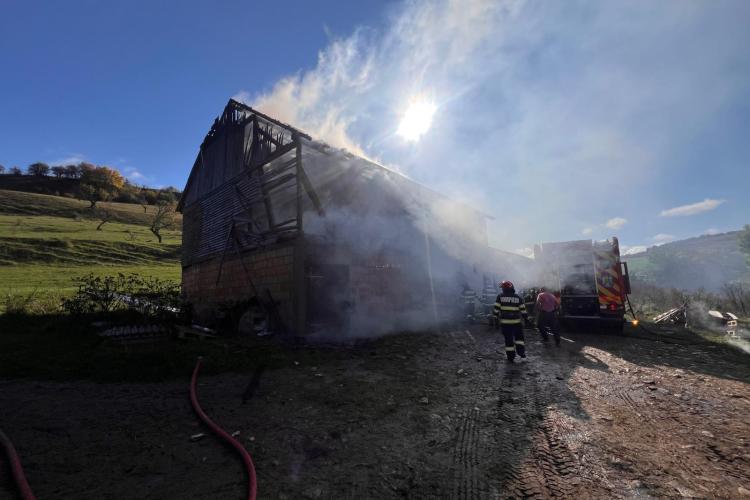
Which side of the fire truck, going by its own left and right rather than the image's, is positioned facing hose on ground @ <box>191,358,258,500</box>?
back

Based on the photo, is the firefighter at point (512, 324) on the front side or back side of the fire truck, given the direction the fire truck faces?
on the back side

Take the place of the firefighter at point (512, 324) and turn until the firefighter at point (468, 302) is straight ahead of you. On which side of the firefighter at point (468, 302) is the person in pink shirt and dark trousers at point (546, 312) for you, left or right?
right

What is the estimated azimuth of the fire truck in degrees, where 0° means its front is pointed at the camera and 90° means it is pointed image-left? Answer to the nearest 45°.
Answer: approximately 180°

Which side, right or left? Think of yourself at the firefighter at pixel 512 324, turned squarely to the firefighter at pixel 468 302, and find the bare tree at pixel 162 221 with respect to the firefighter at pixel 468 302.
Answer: left

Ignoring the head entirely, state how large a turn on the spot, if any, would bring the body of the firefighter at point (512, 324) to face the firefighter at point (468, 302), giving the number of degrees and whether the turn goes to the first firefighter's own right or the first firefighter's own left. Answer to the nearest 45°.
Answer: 0° — they already face them

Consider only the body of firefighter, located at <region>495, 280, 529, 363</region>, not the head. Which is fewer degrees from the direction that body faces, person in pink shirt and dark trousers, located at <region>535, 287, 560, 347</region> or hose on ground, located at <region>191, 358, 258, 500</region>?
the person in pink shirt and dark trousers

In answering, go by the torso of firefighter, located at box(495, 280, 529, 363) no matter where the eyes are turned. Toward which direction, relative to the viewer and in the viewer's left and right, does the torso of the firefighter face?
facing away from the viewer

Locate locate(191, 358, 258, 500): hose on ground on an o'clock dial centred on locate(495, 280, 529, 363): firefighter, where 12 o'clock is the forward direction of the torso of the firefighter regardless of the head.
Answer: The hose on ground is roughly at 7 o'clock from the firefighter.
